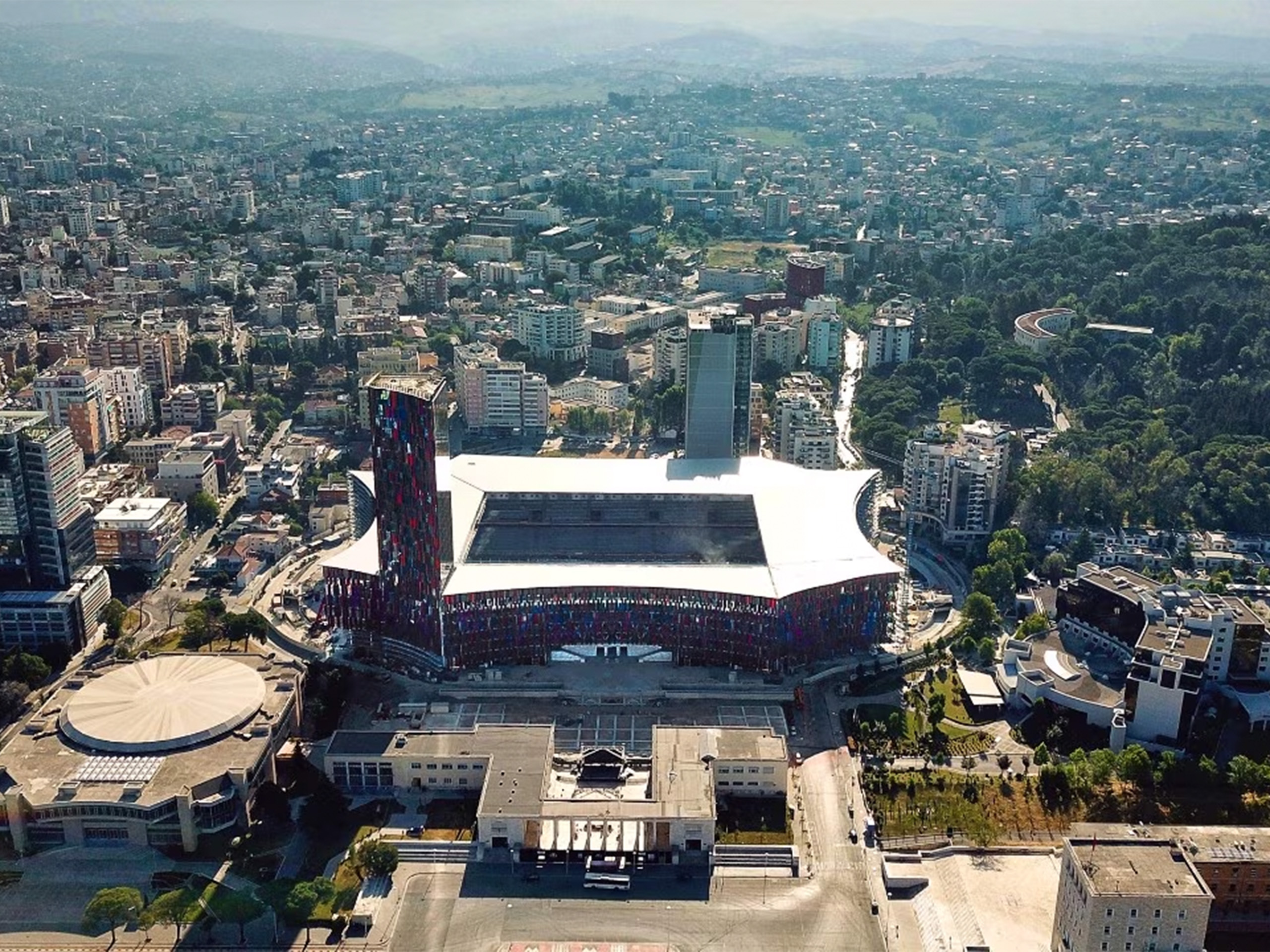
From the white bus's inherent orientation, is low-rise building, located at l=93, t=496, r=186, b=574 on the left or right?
on its right

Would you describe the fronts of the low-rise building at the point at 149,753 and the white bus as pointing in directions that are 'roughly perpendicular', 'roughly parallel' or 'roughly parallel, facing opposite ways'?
roughly perpendicular

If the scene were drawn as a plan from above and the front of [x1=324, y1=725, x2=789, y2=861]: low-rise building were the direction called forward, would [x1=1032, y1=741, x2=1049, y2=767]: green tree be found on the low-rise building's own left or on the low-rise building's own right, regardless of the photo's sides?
on the low-rise building's own left

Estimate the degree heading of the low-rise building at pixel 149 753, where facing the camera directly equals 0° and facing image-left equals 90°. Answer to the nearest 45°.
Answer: approximately 0°

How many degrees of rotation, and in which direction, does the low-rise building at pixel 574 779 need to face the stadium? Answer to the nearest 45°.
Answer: approximately 180°

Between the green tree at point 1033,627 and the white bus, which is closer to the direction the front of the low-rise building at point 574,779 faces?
the white bus

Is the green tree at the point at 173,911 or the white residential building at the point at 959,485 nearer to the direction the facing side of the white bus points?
the green tree

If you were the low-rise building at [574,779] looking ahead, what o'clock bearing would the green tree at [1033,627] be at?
The green tree is roughly at 8 o'clock from the low-rise building.

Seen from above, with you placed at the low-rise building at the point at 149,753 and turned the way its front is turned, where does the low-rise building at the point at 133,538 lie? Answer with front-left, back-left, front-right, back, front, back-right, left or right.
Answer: back

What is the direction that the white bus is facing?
to the viewer's left

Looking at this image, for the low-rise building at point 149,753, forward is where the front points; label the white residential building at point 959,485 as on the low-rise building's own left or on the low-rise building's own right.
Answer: on the low-rise building's own left

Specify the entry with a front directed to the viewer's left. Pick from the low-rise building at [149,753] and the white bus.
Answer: the white bus

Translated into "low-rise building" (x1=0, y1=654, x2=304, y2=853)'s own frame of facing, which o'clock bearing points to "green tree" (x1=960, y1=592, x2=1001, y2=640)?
The green tree is roughly at 9 o'clock from the low-rise building.

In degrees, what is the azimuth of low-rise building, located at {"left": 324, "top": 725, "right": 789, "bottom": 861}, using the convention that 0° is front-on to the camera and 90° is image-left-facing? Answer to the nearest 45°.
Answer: approximately 0°
